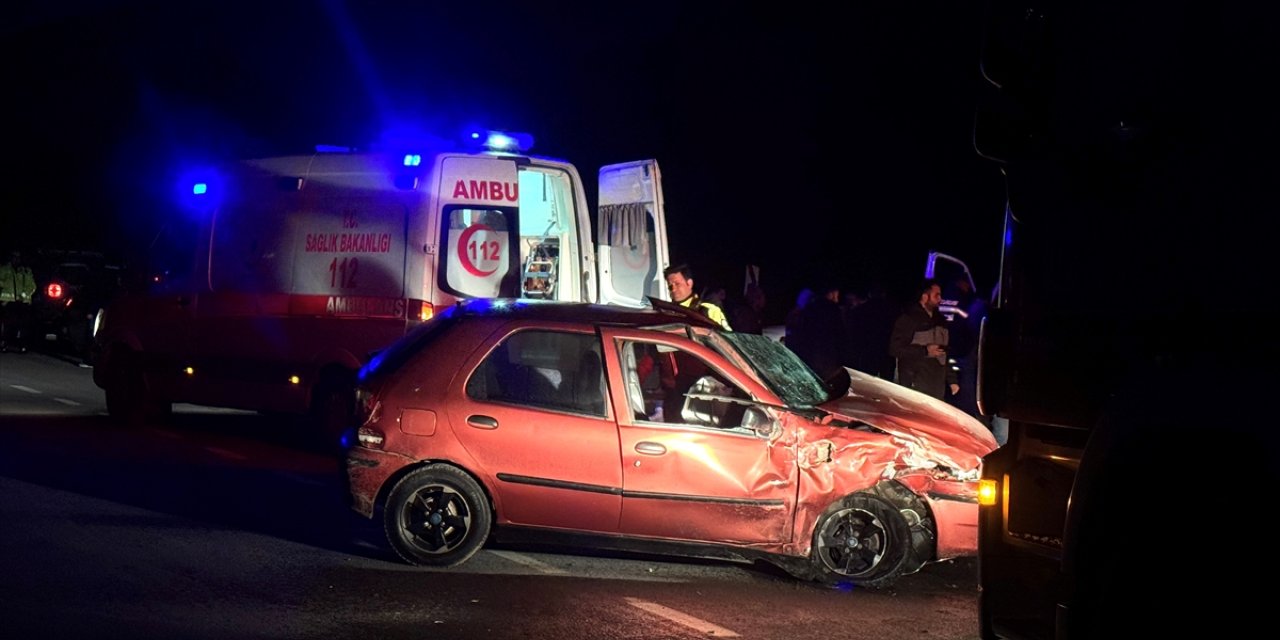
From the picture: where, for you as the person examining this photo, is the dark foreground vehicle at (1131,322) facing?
facing to the left of the viewer

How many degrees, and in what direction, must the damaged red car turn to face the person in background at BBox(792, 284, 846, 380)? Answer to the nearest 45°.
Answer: approximately 90° to its left

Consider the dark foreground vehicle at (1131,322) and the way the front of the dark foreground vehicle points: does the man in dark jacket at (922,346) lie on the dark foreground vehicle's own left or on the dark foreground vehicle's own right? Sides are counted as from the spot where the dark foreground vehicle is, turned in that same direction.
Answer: on the dark foreground vehicle's own right

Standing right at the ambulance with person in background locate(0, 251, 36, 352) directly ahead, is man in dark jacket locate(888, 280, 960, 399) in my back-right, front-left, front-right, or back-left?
back-right

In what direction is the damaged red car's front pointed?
to the viewer's right

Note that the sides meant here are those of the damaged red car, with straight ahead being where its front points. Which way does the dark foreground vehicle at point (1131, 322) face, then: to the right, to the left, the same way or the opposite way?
the opposite way
